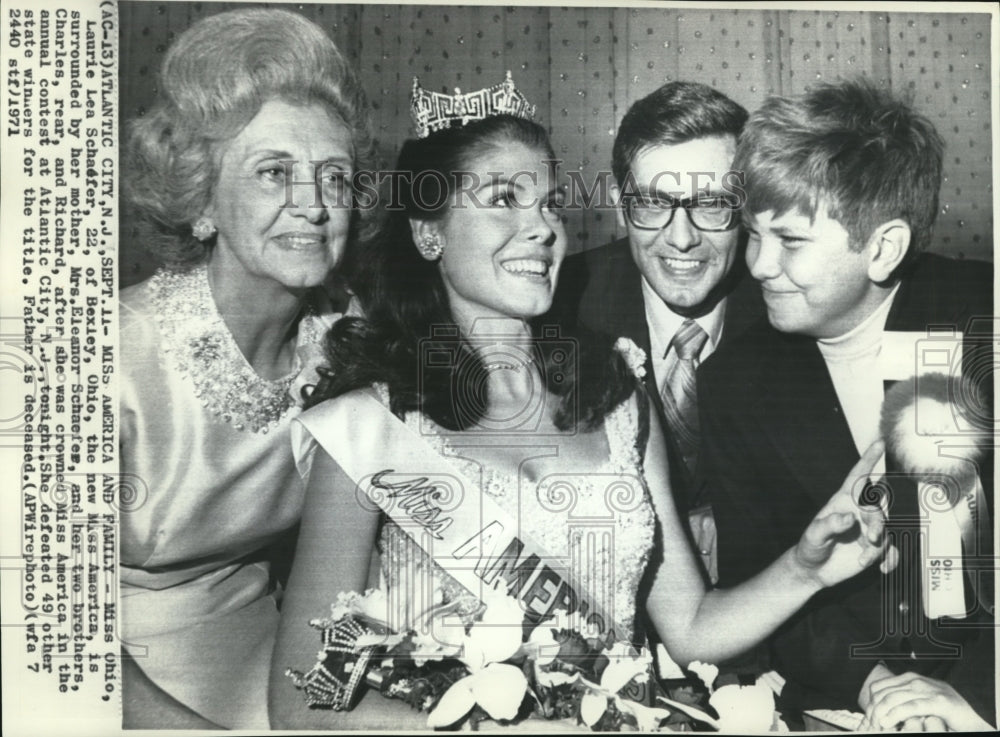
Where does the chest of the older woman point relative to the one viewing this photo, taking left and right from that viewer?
facing the viewer and to the right of the viewer

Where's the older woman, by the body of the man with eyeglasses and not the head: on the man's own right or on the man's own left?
on the man's own right

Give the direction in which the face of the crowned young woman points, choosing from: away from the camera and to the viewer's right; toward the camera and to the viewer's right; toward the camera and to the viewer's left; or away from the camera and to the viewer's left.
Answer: toward the camera and to the viewer's right

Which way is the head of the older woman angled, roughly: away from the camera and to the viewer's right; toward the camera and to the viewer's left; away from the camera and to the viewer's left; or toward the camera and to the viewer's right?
toward the camera and to the viewer's right

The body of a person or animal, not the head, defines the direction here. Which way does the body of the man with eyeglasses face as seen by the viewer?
toward the camera

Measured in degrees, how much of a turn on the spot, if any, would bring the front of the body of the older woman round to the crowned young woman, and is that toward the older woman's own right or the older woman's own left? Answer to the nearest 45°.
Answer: approximately 45° to the older woman's own left

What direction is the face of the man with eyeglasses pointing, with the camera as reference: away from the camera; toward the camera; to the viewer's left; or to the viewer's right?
toward the camera

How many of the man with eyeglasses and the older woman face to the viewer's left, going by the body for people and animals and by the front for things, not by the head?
0

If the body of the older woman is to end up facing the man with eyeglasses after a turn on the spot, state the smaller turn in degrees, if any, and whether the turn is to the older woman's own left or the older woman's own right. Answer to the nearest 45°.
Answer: approximately 45° to the older woman's own left
